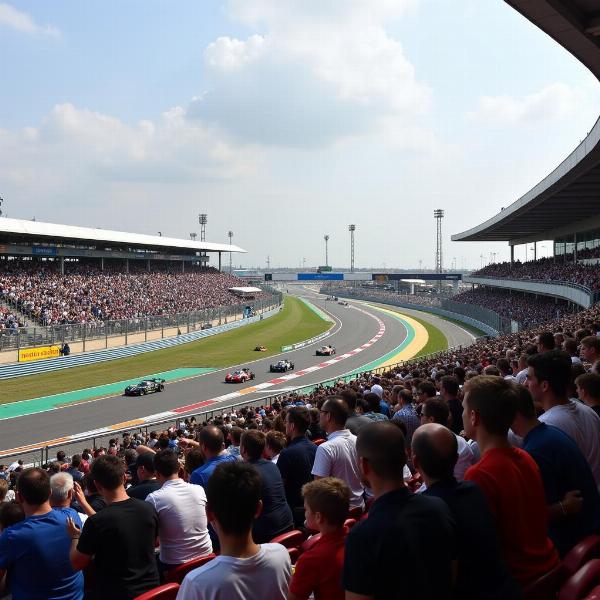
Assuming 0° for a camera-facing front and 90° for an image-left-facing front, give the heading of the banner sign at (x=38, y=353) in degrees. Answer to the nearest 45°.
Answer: approximately 0°

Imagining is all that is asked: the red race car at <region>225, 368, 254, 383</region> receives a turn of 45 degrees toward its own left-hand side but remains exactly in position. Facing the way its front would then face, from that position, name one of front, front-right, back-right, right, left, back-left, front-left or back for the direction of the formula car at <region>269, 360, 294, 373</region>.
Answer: back-left

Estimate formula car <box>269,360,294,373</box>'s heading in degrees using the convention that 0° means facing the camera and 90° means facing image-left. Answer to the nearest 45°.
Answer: approximately 45°

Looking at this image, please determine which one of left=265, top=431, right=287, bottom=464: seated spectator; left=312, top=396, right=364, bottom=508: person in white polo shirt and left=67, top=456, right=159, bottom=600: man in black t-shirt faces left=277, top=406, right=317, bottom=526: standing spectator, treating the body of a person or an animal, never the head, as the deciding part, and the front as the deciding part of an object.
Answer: the person in white polo shirt

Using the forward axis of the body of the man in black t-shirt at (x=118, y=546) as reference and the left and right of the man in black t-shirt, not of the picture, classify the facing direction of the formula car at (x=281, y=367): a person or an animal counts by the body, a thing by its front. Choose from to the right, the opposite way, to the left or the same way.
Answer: to the left

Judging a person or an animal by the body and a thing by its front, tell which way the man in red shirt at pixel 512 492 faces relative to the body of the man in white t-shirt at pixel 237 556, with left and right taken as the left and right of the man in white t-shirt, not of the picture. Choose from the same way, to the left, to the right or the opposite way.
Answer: the same way

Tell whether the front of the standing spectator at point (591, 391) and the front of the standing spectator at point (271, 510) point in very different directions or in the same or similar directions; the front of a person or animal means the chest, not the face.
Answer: same or similar directions

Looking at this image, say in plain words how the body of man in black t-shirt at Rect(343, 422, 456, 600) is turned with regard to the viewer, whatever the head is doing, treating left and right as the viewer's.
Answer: facing away from the viewer and to the left of the viewer

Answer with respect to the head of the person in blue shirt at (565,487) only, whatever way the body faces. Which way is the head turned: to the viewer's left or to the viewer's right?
to the viewer's left

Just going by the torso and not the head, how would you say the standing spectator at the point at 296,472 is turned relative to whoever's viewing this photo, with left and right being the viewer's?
facing away from the viewer and to the left of the viewer

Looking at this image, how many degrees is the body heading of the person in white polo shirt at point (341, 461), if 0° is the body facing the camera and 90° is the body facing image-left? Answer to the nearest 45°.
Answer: approximately 135°

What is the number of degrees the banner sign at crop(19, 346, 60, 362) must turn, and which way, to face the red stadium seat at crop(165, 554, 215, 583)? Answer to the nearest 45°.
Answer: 0° — it already faces it

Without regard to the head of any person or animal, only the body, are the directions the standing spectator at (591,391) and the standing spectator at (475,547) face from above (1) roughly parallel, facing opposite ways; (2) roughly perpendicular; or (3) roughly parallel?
roughly parallel

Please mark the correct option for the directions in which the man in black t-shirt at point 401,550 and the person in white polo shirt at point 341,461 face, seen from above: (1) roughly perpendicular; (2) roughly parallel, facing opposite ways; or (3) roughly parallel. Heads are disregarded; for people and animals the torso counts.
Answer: roughly parallel

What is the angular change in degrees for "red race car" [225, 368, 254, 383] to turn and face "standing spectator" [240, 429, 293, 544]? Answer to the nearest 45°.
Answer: approximately 45° to its left

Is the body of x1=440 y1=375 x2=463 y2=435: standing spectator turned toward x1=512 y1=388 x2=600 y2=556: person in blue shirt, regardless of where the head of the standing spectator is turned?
no

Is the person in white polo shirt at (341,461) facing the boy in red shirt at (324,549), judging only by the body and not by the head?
no

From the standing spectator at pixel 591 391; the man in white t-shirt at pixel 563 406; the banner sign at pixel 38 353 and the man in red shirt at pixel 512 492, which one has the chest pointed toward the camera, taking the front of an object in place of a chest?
the banner sign

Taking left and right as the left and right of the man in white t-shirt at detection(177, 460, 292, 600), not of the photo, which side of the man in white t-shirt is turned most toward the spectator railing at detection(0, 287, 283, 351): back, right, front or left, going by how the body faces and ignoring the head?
front
